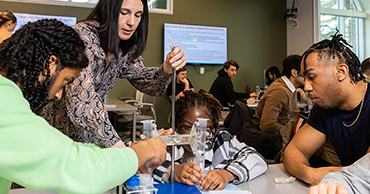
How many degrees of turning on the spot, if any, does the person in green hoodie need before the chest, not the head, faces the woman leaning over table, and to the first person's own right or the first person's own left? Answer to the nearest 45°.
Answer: approximately 90° to the first person's own left

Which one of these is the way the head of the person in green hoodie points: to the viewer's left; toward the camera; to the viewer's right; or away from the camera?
to the viewer's right

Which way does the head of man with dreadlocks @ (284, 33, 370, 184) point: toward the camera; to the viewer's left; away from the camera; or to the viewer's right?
to the viewer's left

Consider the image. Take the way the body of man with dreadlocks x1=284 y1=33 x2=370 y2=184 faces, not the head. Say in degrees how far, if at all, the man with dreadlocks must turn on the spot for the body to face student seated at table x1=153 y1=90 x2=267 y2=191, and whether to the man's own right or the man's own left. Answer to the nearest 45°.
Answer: approximately 45° to the man's own right

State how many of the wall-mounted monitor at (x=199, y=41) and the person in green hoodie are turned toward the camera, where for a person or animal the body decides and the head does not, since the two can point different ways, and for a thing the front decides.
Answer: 1

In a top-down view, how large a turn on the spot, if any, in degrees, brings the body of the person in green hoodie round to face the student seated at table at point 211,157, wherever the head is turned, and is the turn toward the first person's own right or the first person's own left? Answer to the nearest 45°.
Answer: approximately 45° to the first person's own left

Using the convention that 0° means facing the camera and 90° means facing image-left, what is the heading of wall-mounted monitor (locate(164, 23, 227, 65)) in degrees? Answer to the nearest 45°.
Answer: approximately 0°

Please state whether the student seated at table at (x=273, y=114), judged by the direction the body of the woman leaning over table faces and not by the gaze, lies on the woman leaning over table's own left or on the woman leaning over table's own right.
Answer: on the woman leaning over table's own left

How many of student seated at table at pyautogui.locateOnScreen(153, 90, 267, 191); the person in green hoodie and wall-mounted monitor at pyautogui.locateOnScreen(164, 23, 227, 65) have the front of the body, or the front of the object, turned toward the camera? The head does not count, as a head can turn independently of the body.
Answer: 2

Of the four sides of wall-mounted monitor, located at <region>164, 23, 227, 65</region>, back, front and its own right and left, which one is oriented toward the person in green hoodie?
front

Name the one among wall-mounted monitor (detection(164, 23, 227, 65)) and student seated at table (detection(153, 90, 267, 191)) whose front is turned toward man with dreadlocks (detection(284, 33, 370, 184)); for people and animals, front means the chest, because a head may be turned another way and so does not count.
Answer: the wall-mounted monitor

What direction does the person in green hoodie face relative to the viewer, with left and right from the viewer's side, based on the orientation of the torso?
facing to the right of the viewer
